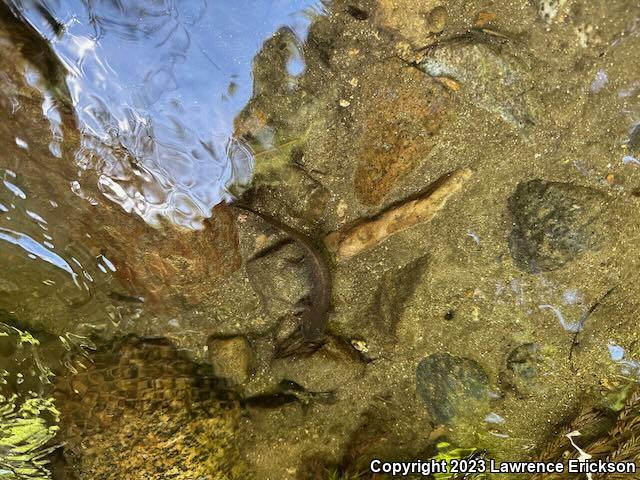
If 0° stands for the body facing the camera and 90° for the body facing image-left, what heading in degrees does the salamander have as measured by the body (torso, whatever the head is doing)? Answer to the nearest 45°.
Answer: approximately 45°

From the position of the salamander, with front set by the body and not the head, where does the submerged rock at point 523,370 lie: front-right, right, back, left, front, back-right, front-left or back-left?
back-left

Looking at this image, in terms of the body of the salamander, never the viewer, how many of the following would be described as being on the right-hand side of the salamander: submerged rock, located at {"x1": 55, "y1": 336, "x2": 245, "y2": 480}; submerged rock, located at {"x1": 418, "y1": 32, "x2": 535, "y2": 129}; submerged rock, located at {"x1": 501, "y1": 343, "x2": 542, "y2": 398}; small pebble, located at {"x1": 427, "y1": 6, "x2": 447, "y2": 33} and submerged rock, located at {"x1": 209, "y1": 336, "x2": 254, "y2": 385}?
2

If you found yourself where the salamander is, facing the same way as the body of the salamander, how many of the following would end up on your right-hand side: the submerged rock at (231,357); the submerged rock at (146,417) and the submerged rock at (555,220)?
2

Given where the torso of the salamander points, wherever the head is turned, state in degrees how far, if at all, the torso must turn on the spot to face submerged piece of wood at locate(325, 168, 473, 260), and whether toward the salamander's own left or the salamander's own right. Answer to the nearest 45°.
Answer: approximately 90° to the salamander's own left

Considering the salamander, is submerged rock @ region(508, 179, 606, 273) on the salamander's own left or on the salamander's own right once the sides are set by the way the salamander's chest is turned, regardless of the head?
on the salamander's own left
